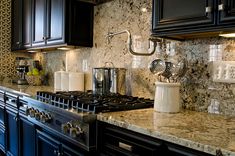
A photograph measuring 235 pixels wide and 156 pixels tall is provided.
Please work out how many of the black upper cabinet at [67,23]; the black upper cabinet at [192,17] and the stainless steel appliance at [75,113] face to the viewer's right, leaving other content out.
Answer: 0

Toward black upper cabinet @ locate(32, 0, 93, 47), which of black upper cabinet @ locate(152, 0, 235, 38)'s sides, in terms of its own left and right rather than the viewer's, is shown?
right

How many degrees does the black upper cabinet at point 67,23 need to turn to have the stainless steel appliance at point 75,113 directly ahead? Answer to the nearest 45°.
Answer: approximately 45° to its left

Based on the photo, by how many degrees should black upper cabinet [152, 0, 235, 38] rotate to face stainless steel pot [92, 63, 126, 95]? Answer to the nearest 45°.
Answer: approximately 90° to its right

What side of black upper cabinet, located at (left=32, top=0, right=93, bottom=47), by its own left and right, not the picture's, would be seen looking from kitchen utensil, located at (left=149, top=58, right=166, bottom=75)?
left

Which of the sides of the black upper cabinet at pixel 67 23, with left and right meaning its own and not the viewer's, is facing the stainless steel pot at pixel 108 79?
left

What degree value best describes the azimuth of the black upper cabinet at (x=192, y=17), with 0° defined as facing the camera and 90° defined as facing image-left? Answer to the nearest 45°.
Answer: approximately 45°

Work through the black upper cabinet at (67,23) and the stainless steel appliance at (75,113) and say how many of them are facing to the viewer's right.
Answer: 0

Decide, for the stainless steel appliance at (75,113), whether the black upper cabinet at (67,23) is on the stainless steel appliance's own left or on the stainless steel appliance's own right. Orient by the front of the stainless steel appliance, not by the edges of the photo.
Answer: on the stainless steel appliance's own right
